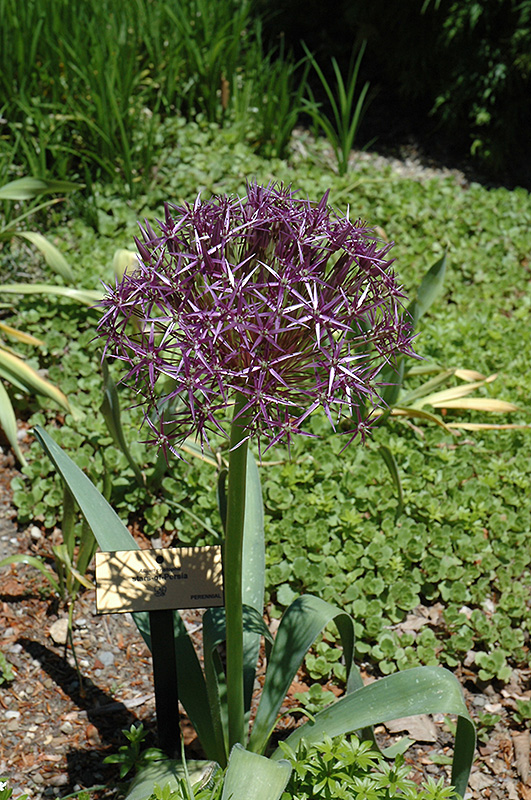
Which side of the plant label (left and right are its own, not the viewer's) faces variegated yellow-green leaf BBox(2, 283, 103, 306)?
back

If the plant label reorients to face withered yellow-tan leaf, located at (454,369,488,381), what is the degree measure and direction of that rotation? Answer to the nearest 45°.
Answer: approximately 135° to its left

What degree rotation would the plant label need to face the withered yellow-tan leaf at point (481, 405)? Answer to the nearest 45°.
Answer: approximately 135° to its left

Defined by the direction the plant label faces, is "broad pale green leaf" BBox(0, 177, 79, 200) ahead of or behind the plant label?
behind

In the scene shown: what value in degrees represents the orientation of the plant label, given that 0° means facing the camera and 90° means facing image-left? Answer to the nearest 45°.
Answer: approximately 0°

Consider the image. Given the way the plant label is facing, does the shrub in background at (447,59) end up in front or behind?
behind

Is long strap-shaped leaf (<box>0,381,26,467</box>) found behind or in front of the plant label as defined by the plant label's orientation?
behind
